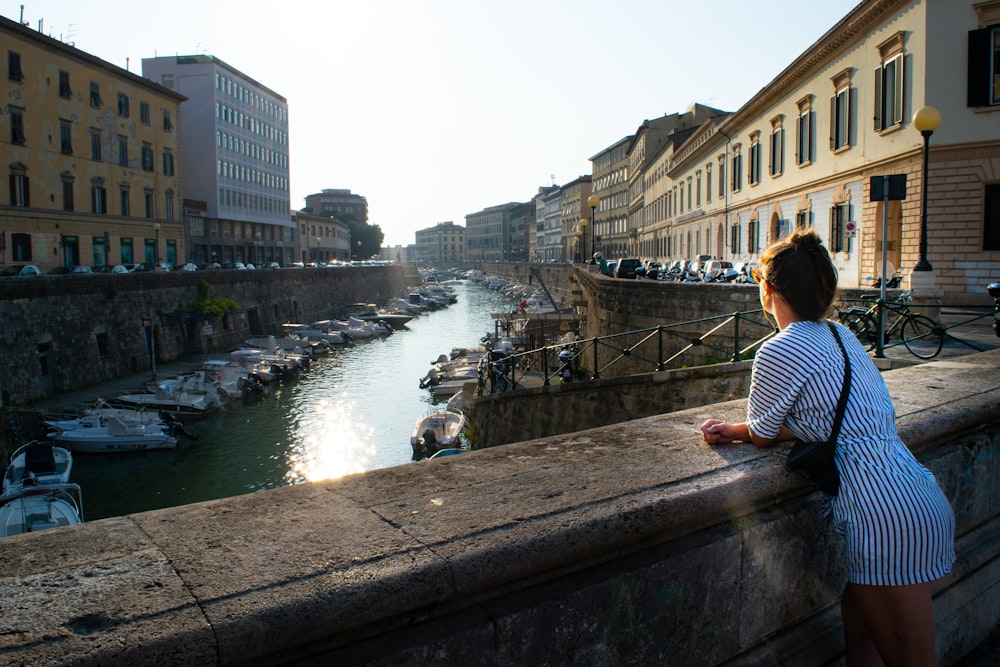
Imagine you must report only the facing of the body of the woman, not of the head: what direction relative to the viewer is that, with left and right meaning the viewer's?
facing away from the viewer and to the left of the viewer

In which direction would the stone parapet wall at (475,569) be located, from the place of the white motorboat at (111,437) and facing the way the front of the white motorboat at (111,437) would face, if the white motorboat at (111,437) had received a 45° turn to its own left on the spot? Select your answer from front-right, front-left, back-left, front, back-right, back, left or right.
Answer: front-left

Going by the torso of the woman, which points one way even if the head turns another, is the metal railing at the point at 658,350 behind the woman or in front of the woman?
in front

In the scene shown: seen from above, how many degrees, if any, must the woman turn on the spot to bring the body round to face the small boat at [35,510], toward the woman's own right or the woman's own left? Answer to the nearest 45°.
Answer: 0° — they already face it

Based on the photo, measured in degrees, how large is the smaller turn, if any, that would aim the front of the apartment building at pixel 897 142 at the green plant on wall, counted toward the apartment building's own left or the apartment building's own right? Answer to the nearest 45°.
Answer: approximately 45° to the apartment building's own right

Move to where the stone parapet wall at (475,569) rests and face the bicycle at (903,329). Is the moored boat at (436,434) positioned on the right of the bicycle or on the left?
left

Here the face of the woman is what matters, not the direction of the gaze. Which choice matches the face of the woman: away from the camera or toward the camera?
away from the camera

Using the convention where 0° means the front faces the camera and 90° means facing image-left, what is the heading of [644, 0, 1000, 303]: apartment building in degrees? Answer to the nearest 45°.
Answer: approximately 45°

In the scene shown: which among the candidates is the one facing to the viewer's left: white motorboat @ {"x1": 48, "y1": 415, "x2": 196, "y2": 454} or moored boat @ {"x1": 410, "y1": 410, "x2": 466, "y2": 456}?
the white motorboat

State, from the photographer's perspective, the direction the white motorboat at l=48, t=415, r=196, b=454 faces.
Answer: facing to the left of the viewer
